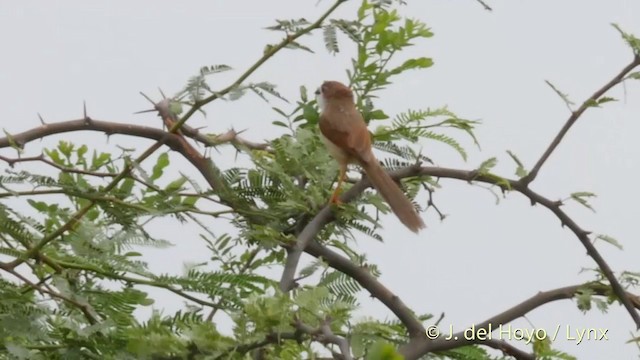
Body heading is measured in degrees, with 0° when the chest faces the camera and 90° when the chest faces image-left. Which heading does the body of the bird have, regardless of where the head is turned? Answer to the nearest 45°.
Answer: approximately 135°
